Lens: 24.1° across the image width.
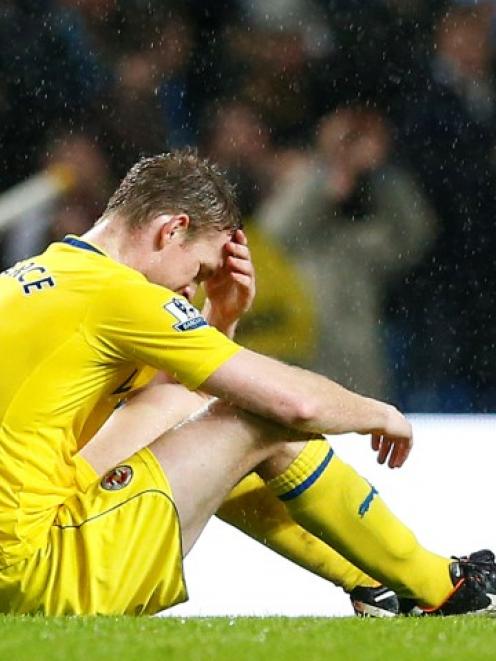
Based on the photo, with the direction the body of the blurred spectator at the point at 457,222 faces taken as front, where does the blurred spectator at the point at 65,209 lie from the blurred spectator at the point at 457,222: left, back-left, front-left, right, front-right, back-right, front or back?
right

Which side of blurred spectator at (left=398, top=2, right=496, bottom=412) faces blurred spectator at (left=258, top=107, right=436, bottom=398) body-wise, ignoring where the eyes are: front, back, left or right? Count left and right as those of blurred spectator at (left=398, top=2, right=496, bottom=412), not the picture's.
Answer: right

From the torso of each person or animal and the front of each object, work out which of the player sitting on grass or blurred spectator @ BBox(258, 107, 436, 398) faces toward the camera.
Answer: the blurred spectator

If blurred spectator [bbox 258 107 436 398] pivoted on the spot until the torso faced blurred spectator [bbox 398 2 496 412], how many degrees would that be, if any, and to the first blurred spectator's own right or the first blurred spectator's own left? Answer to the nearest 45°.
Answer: approximately 90° to the first blurred spectator's own left

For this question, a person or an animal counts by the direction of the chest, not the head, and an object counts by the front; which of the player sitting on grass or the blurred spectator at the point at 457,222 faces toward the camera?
the blurred spectator

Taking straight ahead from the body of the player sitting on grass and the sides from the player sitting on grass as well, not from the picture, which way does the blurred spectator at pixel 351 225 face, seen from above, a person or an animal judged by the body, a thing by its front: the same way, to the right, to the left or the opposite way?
to the right

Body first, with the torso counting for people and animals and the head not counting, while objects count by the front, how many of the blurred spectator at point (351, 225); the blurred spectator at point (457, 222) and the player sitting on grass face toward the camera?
2

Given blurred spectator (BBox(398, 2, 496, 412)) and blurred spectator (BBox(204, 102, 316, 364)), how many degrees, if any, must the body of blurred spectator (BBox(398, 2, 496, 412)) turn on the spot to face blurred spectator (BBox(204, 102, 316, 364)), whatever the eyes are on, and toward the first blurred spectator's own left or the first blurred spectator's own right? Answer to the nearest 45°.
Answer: approximately 90° to the first blurred spectator's own right

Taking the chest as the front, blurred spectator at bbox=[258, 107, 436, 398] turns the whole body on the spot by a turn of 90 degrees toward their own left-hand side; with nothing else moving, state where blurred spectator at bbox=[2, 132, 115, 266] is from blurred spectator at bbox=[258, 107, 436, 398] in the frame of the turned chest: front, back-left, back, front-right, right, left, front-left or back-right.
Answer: back

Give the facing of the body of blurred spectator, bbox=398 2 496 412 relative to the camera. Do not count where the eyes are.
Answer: toward the camera

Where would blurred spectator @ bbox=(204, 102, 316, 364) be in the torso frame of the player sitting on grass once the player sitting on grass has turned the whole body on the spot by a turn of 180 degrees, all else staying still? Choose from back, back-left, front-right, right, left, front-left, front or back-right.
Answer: right

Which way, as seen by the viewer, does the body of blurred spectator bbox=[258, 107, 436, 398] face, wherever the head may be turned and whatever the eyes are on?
toward the camera

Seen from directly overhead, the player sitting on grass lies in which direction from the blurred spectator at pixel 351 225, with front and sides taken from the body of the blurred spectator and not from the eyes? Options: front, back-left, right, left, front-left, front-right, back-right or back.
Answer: front

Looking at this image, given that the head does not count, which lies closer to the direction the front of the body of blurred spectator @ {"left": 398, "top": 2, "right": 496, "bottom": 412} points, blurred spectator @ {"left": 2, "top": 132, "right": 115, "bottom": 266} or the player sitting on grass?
the player sitting on grass

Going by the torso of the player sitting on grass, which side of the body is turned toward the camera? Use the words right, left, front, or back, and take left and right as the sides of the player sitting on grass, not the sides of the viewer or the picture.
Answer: right

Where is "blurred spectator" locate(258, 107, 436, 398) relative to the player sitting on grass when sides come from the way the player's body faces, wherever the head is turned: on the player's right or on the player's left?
on the player's left

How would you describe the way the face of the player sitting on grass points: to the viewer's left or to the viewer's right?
to the viewer's right

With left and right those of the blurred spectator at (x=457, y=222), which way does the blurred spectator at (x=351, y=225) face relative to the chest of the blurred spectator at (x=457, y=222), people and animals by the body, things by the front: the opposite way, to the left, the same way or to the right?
the same way
